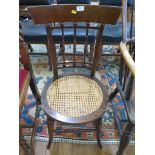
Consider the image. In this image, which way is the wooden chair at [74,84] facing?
toward the camera
